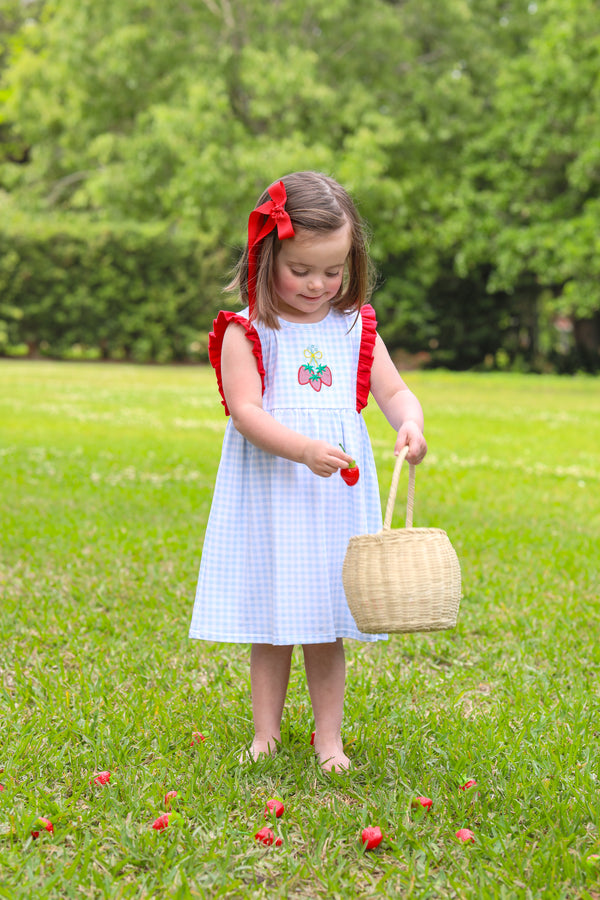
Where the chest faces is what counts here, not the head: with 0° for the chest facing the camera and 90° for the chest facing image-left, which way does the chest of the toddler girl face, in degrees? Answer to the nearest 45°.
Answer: approximately 0°

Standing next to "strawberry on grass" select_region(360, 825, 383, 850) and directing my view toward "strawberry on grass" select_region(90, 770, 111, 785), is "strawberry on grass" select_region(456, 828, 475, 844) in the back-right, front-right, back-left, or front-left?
back-right
